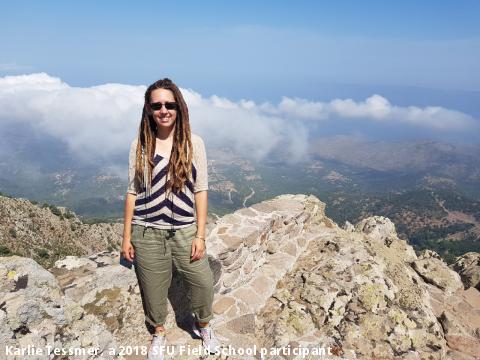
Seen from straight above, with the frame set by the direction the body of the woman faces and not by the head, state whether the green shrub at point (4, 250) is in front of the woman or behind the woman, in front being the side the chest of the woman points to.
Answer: behind

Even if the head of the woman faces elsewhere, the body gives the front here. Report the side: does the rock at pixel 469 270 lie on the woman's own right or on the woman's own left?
on the woman's own left

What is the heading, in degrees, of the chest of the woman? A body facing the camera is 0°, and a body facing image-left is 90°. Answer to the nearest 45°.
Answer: approximately 0°

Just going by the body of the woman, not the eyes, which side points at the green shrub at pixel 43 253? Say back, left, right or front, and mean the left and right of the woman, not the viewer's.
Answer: back
